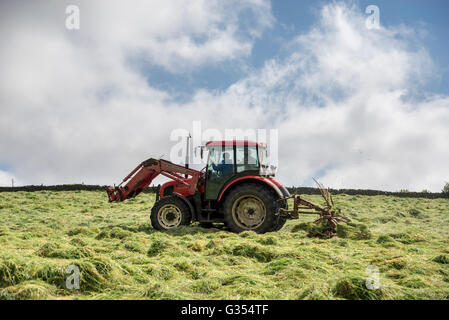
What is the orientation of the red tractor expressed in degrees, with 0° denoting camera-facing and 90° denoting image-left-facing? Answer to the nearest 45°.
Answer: approximately 90°
